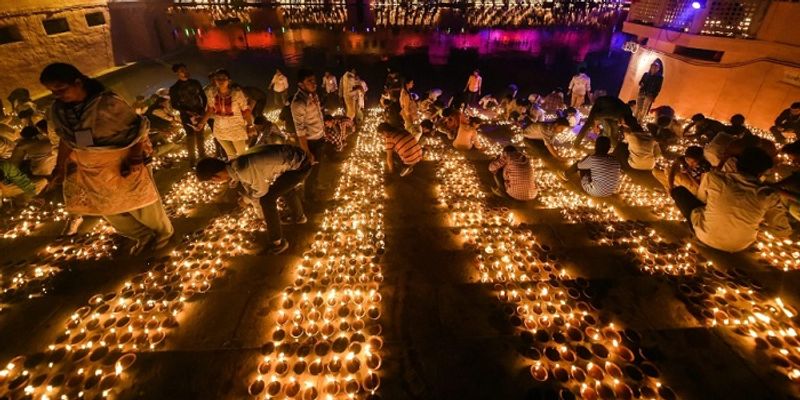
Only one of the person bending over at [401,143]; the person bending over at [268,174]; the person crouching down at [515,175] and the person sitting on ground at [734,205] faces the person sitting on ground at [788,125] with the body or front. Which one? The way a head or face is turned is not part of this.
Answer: the person sitting on ground at [734,205]

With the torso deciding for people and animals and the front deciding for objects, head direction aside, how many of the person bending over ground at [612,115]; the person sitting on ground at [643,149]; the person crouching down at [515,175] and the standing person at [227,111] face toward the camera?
1

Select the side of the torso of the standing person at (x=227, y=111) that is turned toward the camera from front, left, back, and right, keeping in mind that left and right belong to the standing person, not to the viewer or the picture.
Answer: front

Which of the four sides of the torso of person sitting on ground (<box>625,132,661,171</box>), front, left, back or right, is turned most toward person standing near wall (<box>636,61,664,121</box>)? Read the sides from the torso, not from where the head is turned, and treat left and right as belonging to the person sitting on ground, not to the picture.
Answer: front

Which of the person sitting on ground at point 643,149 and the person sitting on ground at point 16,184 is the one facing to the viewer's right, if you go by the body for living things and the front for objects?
the person sitting on ground at point 16,184

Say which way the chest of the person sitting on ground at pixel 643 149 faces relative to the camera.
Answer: away from the camera

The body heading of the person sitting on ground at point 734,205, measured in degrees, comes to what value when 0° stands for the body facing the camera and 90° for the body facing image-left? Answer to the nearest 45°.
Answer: approximately 180°

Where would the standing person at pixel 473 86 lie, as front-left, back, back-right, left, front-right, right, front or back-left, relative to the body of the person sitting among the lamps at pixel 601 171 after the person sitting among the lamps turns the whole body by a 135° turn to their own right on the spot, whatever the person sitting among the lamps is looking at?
back-left

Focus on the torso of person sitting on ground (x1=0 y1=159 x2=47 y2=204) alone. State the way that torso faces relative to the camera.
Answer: to the viewer's right

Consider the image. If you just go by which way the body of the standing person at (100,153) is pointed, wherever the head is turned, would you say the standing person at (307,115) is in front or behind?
behind

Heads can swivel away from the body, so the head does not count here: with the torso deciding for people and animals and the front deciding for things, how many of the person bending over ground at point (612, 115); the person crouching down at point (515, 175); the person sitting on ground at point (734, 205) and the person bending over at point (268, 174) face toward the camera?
0
